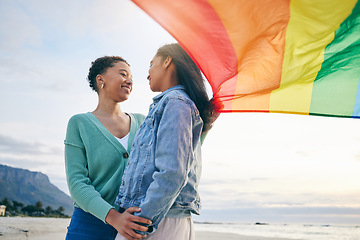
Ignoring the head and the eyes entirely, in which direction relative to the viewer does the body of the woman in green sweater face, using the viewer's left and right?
facing the viewer and to the right of the viewer

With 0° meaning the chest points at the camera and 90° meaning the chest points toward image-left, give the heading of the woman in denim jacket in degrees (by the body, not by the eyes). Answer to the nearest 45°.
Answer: approximately 90°

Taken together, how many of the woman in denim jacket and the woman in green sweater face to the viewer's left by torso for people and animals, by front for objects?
1

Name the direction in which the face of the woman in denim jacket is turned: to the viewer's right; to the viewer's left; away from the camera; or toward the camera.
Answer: to the viewer's left

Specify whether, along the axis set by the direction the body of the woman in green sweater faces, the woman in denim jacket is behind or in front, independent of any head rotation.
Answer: in front

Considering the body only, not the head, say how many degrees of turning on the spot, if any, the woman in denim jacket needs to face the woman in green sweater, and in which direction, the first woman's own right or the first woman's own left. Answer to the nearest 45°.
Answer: approximately 45° to the first woman's own right

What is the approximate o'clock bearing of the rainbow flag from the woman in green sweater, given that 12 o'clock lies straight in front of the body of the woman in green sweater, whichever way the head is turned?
The rainbow flag is roughly at 10 o'clock from the woman in green sweater.
